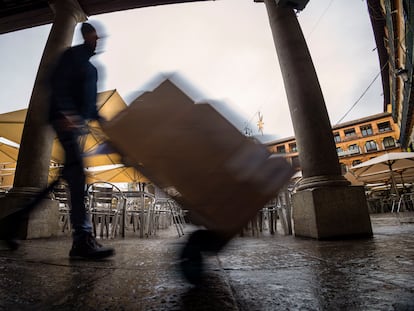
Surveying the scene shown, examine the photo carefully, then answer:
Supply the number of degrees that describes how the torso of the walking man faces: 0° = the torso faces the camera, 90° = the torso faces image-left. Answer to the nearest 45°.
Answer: approximately 270°

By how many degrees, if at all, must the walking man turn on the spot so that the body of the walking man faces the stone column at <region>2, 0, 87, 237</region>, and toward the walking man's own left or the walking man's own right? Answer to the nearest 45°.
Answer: approximately 90° to the walking man's own left

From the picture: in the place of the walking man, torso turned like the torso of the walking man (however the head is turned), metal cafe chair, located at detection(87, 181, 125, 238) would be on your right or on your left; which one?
on your left

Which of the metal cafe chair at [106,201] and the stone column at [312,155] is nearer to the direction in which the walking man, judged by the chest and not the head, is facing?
the stone column

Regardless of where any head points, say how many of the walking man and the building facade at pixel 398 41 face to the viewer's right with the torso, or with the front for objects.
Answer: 1

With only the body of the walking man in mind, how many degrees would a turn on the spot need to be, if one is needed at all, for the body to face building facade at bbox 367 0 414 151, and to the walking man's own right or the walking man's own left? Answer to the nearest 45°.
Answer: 0° — they already face it

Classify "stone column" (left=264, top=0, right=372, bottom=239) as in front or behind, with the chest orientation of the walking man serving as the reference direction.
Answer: in front

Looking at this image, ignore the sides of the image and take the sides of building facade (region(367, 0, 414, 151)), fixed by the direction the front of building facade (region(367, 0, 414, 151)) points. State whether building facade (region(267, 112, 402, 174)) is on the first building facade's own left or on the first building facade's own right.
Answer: on the first building facade's own right

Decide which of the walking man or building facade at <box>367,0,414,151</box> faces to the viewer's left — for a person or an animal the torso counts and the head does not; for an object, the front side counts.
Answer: the building facade

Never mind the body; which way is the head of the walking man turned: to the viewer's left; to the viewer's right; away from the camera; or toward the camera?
to the viewer's right

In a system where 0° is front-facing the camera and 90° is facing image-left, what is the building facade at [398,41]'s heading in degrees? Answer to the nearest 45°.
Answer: approximately 90°

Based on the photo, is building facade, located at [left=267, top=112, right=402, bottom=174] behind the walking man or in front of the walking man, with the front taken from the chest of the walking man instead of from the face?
in front

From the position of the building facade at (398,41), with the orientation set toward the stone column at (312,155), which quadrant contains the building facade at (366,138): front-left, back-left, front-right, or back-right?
back-right
